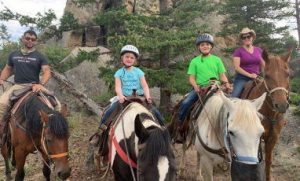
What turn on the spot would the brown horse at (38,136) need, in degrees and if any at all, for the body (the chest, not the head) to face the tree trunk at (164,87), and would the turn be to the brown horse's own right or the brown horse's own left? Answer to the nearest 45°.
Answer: approximately 90° to the brown horse's own left

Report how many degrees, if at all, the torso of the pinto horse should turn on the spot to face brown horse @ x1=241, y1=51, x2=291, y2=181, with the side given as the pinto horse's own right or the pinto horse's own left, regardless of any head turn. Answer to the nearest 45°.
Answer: approximately 90° to the pinto horse's own left

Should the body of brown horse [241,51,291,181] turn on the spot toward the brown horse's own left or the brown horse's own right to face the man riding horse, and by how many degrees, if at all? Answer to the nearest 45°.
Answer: approximately 135° to the brown horse's own right

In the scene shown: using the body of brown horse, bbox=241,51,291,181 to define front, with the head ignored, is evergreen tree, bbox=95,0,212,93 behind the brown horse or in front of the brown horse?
behind

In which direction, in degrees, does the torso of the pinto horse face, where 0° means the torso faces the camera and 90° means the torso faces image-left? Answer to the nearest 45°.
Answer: approximately 315°

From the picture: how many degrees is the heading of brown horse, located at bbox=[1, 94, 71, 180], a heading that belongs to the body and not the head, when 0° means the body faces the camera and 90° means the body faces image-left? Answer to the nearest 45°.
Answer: approximately 315°

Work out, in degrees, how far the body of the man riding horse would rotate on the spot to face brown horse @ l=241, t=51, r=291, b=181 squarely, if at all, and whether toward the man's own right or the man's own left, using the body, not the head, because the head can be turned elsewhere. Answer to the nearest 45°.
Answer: approximately 45° to the man's own left

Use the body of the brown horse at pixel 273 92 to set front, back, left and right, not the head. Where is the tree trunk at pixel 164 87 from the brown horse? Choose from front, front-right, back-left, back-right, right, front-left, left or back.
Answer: back

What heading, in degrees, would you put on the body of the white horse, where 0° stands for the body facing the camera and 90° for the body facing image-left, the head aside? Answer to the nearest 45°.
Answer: approximately 315°

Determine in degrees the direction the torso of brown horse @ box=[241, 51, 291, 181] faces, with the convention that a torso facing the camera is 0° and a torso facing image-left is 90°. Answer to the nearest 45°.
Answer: approximately 315°
